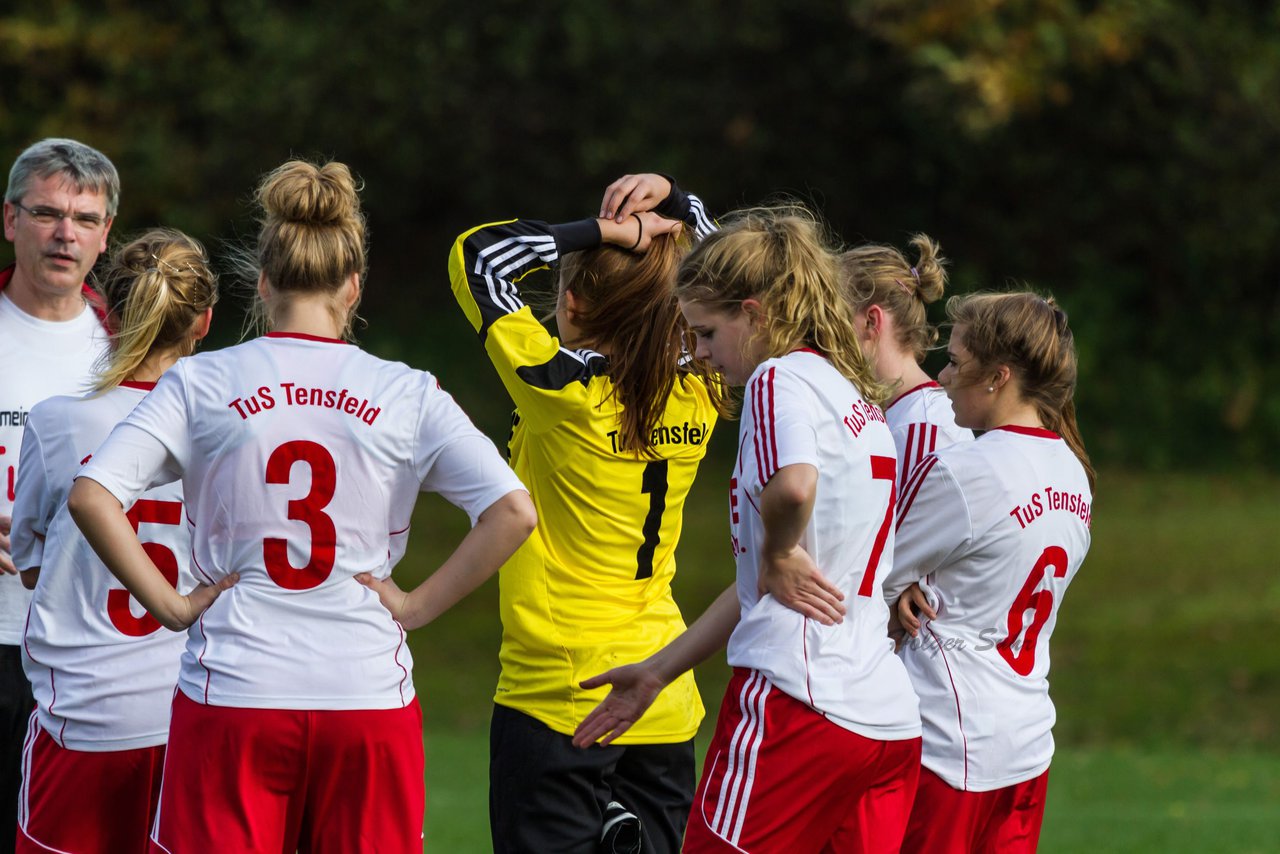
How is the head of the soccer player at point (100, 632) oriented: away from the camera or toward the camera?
away from the camera

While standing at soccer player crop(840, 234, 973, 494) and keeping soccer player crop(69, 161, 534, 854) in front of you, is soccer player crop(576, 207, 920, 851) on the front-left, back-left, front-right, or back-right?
front-left

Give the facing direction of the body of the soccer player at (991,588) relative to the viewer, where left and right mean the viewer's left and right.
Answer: facing away from the viewer and to the left of the viewer

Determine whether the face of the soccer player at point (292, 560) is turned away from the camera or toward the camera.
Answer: away from the camera

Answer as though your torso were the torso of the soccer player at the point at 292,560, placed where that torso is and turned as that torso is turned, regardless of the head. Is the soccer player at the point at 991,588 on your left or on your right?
on your right

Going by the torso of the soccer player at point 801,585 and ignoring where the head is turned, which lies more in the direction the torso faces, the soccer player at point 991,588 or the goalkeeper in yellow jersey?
the goalkeeper in yellow jersey

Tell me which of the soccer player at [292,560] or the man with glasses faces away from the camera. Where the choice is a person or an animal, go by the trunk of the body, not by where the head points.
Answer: the soccer player

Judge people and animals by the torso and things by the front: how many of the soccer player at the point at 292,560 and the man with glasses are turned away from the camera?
1

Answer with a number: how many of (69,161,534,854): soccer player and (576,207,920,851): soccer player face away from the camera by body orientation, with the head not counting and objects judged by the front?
1

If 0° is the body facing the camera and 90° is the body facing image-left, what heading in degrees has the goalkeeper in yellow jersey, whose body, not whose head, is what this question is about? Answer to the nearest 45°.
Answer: approximately 135°

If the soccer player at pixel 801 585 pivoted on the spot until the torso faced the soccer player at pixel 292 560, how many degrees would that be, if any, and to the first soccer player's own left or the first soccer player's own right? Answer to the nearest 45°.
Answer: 0° — they already face them

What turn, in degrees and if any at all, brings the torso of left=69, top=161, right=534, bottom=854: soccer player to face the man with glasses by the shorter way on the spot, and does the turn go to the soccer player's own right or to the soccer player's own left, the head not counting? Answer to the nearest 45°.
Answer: approximately 45° to the soccer player's own left

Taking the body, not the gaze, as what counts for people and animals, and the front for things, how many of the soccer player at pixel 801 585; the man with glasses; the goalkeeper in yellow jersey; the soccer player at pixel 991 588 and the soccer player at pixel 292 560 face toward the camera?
1

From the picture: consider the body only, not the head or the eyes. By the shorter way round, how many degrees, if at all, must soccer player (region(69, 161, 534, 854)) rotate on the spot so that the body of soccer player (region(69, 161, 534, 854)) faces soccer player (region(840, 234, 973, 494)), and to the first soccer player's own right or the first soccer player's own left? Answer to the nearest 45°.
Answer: approximately 45° to the first soccer player's own right

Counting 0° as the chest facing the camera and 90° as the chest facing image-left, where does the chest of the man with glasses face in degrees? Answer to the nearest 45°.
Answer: approximately 0°
